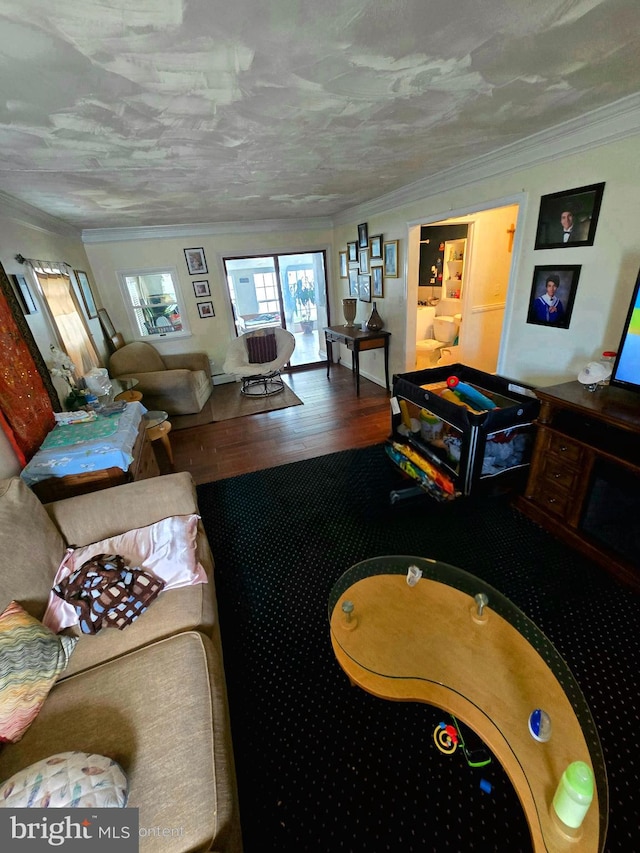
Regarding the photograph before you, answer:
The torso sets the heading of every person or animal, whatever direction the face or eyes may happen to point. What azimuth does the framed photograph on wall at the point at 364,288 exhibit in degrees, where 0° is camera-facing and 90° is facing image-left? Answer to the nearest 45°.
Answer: approximately 45°

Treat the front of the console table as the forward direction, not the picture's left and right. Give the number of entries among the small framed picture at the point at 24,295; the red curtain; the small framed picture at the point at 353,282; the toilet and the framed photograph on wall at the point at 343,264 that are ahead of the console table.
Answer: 2

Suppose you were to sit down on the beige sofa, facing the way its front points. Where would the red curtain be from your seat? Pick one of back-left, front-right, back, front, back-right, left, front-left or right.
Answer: left

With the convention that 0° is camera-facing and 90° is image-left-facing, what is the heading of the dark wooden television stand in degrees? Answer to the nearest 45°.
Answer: approximately 45°

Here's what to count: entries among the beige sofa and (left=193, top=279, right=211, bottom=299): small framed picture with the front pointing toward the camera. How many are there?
1

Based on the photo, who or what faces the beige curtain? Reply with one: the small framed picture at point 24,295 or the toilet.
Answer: the toilet

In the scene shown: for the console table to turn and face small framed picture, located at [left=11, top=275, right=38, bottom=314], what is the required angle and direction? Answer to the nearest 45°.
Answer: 0° — it already faces it

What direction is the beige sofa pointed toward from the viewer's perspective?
to the viewer's right

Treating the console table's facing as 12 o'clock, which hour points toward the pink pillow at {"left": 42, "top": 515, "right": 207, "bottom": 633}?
The pink pillow is roughly at 11 o'clock from the console table.

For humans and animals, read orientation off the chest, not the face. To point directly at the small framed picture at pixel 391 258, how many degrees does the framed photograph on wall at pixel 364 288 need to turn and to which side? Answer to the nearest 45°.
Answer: approximately 90° to its left

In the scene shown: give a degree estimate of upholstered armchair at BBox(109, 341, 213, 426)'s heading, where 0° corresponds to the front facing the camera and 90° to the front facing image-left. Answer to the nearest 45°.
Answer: approximately 315°

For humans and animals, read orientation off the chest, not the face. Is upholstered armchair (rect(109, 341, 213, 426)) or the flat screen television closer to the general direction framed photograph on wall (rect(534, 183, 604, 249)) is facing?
the upholstered armchair
